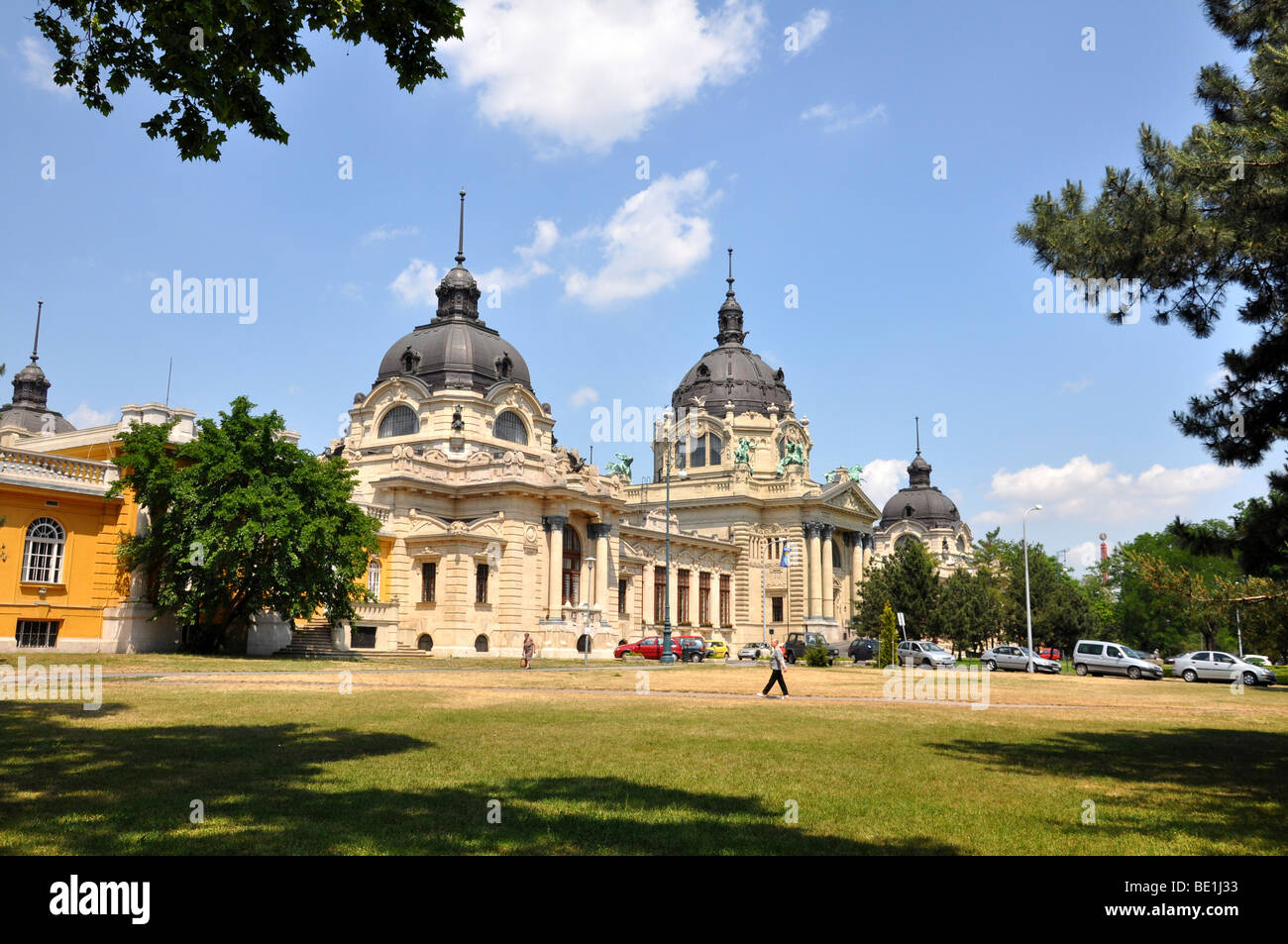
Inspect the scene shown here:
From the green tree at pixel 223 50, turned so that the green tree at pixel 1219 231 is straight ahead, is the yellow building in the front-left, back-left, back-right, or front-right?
back-left

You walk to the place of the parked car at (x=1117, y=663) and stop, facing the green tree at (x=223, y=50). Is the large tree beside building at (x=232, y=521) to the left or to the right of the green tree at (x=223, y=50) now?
right

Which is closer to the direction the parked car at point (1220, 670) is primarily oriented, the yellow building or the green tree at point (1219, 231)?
the green tree

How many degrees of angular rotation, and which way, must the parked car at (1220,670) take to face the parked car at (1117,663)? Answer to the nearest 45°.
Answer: approximately 180°

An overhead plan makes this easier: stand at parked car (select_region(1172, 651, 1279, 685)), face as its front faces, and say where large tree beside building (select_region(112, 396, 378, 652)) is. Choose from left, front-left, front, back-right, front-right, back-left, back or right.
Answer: back-right

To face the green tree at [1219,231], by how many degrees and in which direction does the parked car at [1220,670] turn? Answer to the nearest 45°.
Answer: approximately 90° to its right

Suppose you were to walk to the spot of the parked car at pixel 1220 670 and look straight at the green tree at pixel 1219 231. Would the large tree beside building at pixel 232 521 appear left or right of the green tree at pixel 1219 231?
right

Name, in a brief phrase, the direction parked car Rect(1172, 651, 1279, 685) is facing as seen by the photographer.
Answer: facing to the right of the viewer
